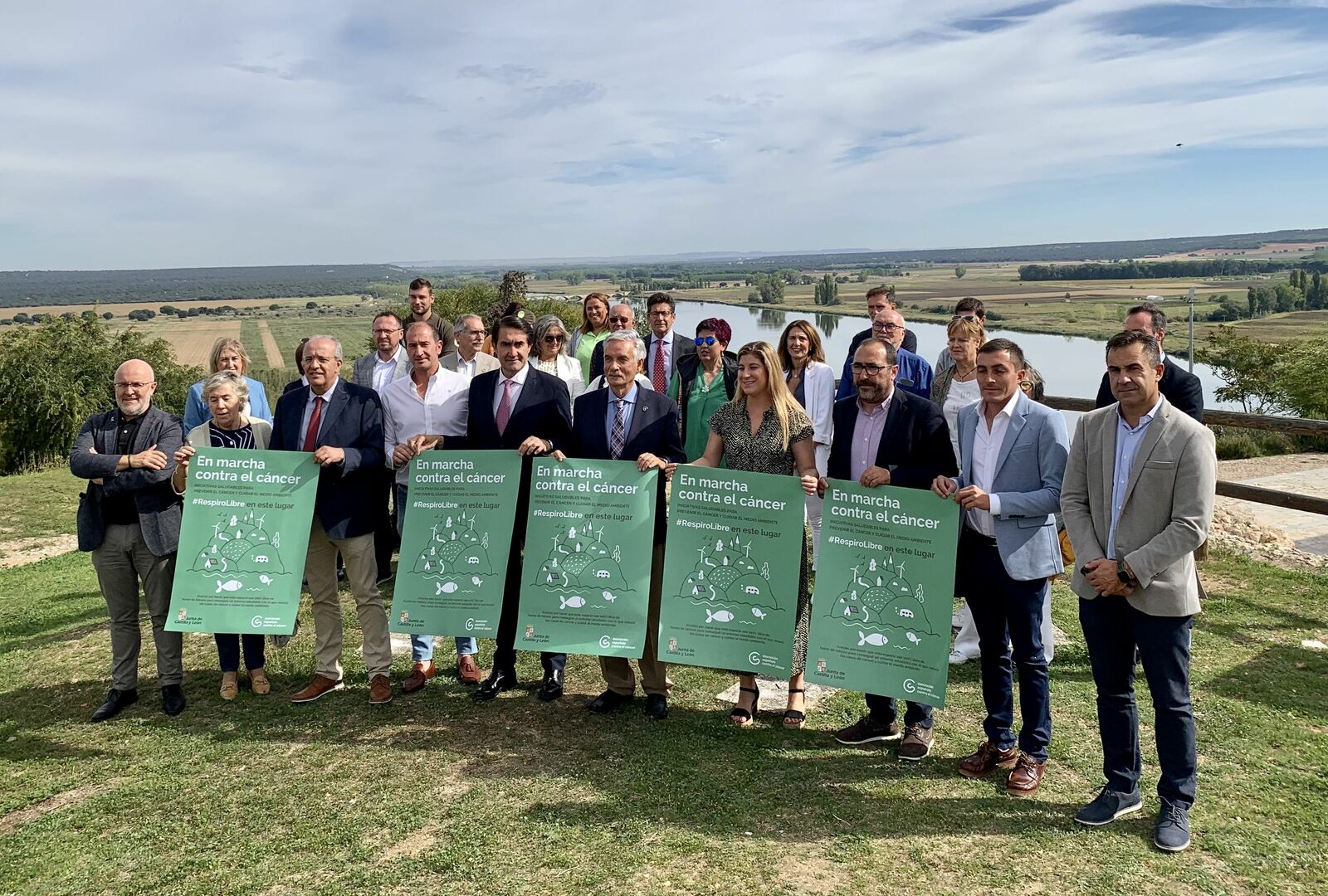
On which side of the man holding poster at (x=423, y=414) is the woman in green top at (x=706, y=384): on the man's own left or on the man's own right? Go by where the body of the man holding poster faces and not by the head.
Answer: on the man's own left

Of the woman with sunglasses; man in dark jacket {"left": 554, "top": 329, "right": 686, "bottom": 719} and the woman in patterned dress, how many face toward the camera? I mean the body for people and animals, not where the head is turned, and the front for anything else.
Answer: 3

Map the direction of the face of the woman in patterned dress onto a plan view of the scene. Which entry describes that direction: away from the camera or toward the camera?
toward the camera

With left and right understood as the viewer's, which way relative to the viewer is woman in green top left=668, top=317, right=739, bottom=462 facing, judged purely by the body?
facing the viewer and to the left of the viewer

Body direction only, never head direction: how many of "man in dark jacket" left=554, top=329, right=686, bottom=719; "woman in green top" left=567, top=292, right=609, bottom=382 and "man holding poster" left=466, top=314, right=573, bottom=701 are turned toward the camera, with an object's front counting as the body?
3

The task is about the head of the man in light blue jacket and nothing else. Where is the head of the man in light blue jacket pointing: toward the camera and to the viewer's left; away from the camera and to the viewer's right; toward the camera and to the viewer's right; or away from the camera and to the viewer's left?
toward the camera and to the viewer's left

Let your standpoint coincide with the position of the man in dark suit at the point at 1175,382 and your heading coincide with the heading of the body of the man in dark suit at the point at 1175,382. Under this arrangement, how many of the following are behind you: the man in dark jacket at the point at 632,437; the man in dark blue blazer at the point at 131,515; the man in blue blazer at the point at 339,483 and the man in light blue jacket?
0

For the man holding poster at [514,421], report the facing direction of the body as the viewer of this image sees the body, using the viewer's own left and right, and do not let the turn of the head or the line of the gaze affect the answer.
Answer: facing the viewer

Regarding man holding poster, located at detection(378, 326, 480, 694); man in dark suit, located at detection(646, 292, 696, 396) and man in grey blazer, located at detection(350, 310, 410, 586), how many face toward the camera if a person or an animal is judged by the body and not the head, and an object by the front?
3

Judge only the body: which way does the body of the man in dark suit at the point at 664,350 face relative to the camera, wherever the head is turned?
toward the camera

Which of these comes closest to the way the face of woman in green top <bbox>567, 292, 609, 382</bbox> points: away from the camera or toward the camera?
toward the camera

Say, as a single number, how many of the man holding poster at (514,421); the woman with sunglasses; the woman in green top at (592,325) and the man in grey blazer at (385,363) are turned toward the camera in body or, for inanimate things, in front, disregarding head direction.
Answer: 4

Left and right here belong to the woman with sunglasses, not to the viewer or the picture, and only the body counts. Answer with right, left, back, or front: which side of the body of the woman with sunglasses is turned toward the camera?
front

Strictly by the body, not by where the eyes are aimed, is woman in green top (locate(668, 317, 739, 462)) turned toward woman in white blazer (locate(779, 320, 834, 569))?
no

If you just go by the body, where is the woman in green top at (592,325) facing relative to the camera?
toward the camera

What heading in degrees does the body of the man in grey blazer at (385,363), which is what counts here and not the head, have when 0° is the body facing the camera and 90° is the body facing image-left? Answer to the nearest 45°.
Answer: approximately 0°
